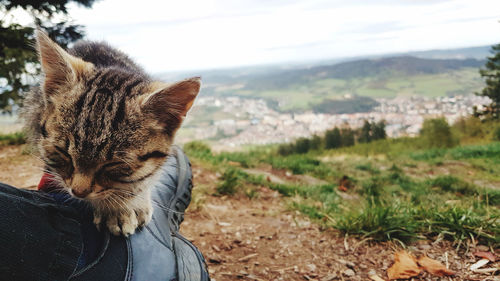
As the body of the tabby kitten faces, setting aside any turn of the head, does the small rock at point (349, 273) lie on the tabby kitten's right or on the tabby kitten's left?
on the tabby kitten's left

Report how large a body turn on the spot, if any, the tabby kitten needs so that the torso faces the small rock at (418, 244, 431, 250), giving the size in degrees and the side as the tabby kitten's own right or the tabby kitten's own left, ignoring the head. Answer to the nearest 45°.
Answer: approximately 90° to the tabby kitten's own left

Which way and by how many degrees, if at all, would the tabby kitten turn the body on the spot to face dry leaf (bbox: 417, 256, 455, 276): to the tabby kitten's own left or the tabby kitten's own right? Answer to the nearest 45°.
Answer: approximately 90° to the tabby kitten's own left

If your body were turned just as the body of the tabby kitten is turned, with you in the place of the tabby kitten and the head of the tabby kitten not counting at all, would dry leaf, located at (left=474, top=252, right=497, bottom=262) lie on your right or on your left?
on your left

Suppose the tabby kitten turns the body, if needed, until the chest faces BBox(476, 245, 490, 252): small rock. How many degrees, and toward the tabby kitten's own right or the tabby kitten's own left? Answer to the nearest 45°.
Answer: approximately 90° to the tabby kitten's own left

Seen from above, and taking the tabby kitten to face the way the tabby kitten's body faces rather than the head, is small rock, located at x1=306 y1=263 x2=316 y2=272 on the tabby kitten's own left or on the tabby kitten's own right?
on the tabby kitten's own left

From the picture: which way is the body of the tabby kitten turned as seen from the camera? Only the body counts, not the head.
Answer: toward the camera

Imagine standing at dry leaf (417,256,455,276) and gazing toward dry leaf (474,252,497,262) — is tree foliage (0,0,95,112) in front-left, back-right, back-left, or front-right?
back-left

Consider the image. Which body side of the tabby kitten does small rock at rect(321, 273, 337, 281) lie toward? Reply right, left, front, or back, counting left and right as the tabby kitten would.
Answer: left

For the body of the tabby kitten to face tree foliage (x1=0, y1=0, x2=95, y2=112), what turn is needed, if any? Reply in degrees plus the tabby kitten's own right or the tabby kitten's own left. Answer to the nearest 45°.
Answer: approximately 180°

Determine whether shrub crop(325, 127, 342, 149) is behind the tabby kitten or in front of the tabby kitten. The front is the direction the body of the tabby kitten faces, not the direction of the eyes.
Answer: behind
